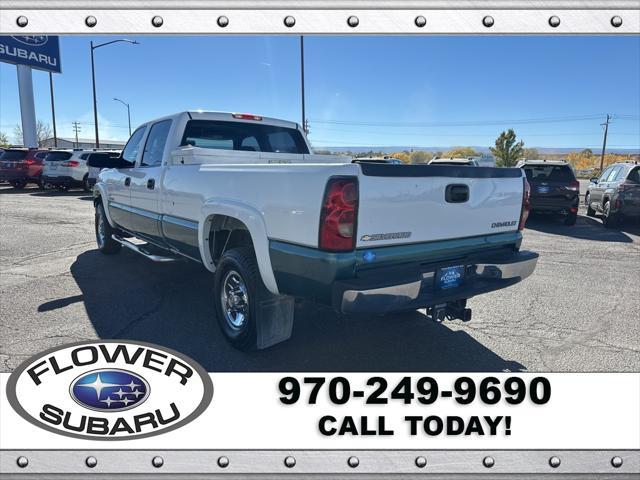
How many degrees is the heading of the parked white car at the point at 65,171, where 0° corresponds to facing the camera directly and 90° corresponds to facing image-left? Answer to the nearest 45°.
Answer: approximately 225°

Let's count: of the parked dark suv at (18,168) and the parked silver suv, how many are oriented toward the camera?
0

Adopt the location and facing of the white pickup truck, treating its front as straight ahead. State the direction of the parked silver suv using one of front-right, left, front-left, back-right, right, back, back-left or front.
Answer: right

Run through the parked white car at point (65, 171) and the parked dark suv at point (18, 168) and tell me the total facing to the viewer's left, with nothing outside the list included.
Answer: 0

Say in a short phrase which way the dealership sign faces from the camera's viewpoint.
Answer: facing the viewer and to the right of the viewer

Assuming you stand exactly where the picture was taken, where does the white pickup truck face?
facing away from the viewer and to the left of the viewer

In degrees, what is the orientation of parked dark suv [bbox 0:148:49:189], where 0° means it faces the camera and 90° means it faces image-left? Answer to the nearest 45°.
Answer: approximately 225°

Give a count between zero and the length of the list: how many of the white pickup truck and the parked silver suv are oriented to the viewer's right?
0

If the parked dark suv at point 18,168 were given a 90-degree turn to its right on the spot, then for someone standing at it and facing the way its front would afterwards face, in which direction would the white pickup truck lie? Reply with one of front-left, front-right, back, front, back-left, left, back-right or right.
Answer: front-right
